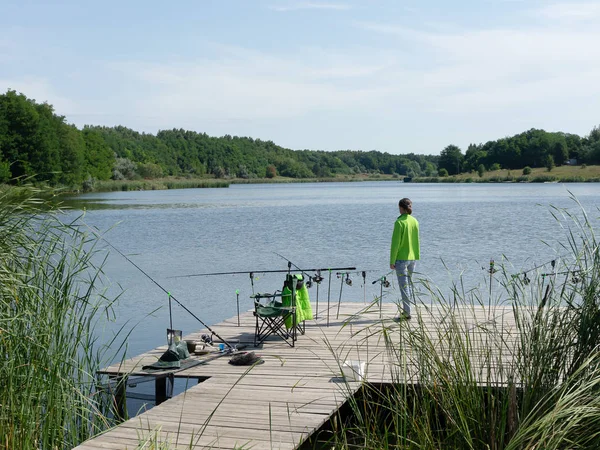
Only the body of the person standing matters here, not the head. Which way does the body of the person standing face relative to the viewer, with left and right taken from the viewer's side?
facing away from the viewer and to the left of the viewer

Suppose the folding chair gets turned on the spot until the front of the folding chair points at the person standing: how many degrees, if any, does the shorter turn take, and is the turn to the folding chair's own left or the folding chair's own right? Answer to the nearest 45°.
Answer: approximately 135° to the folding chair's own right

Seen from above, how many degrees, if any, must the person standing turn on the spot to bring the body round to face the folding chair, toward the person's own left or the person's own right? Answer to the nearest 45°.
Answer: approximately 90° to the person's own left
